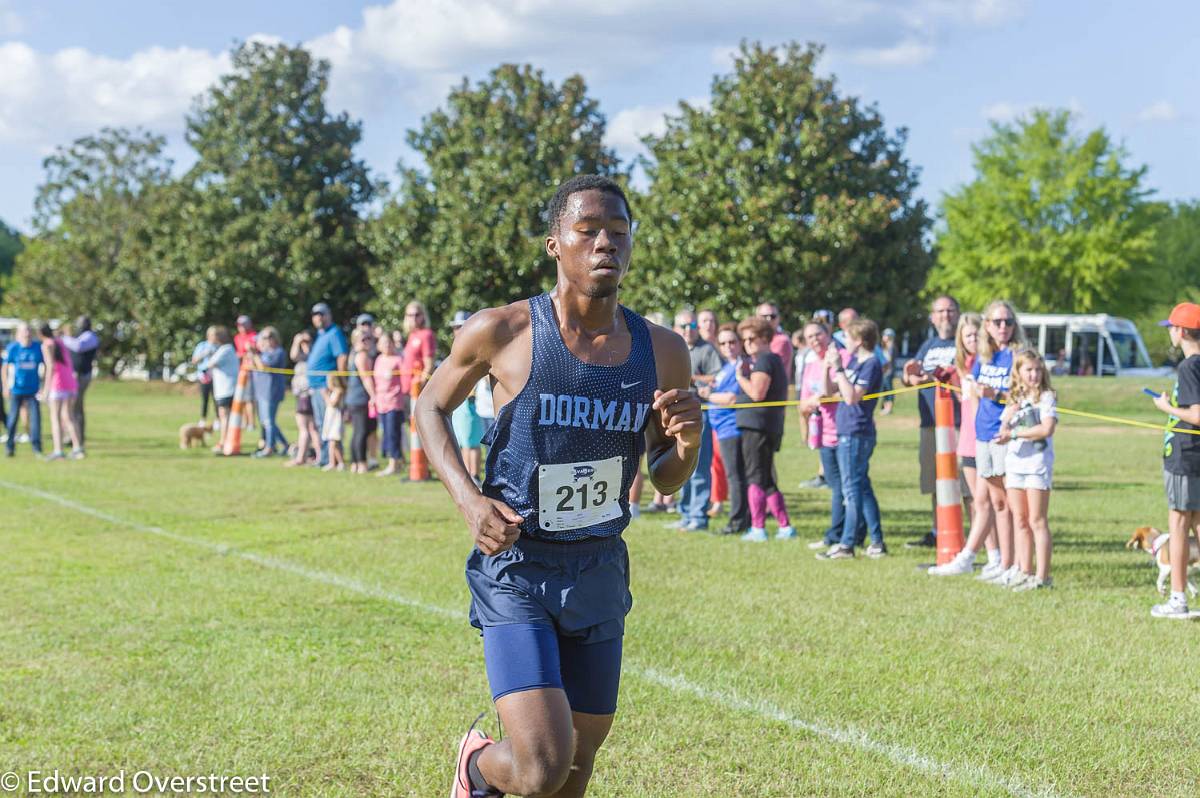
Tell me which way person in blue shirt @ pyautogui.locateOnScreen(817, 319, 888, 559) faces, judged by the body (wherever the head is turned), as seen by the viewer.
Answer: to the viewer's left

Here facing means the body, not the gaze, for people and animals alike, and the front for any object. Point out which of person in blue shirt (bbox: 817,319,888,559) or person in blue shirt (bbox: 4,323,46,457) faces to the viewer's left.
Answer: person in blue shirt (bbox: 817,319,888,559)

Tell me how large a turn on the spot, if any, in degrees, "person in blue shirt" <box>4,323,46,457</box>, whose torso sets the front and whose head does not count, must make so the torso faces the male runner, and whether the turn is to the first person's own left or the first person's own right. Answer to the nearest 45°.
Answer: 0° — they already face them

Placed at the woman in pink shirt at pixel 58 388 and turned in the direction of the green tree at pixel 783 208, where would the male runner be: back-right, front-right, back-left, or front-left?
back-right
